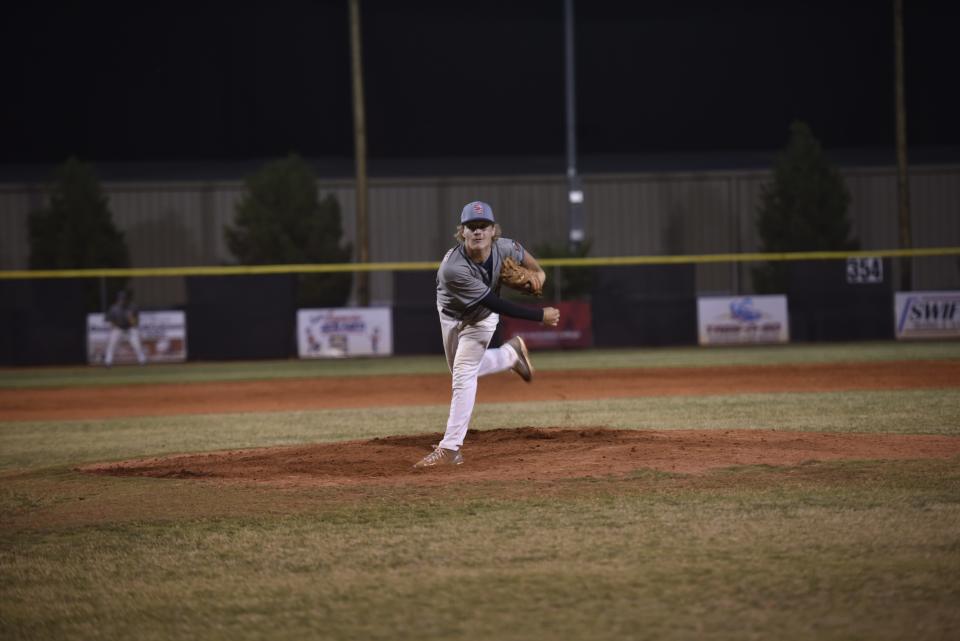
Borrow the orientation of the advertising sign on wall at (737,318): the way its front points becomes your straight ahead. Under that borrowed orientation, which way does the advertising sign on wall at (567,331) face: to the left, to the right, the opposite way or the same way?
the same way

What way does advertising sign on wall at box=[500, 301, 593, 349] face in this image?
toward the camera

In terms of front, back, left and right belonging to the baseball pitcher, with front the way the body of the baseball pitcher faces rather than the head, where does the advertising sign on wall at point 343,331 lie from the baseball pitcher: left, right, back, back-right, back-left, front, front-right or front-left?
back

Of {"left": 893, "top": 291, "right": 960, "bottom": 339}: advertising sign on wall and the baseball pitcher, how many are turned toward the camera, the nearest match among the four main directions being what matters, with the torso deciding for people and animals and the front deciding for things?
2

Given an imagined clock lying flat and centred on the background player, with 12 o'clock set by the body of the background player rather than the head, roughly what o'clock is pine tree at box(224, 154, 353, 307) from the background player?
The pine tree is roughly at 7 o'clock from the background player.

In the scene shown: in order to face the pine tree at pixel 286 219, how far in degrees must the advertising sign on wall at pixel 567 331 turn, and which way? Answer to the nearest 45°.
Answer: approximately 135° to its right

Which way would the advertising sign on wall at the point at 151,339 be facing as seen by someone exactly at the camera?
facing the viewer

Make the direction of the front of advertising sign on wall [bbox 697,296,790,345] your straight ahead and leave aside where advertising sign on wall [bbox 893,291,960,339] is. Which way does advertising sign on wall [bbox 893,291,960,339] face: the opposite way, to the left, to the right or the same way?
the same way

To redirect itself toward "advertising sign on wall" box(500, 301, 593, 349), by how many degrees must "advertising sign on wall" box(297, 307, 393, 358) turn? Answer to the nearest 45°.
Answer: approximately 90° to its left

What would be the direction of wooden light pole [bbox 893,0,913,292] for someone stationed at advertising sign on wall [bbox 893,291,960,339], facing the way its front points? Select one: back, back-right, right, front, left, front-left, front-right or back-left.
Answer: back

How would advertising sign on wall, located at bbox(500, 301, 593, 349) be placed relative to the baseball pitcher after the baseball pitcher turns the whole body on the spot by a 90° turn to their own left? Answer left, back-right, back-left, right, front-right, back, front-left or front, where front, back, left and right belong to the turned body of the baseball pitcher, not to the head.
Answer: left

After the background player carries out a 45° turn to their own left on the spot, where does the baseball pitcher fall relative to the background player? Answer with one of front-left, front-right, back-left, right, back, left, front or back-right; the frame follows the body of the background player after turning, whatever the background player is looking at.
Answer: front-right

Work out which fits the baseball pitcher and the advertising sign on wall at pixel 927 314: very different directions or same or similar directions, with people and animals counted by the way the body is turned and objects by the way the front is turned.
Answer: same or similar directions

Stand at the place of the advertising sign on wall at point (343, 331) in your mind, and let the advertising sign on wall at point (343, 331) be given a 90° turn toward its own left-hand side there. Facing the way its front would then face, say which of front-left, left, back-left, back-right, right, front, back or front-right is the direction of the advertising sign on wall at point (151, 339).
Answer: back

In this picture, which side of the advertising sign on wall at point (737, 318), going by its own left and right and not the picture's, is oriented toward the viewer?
front

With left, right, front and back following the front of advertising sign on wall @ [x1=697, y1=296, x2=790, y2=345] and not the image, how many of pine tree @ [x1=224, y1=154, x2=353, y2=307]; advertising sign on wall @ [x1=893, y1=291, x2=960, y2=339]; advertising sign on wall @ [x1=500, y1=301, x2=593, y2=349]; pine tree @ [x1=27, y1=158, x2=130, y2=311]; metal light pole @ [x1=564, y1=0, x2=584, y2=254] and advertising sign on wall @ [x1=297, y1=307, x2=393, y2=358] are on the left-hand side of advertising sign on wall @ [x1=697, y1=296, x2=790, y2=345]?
1

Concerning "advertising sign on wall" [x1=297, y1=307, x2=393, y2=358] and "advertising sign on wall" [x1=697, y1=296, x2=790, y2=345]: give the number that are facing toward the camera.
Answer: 2

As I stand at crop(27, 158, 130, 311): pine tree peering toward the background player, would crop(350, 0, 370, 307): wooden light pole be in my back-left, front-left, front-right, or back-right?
front-left
